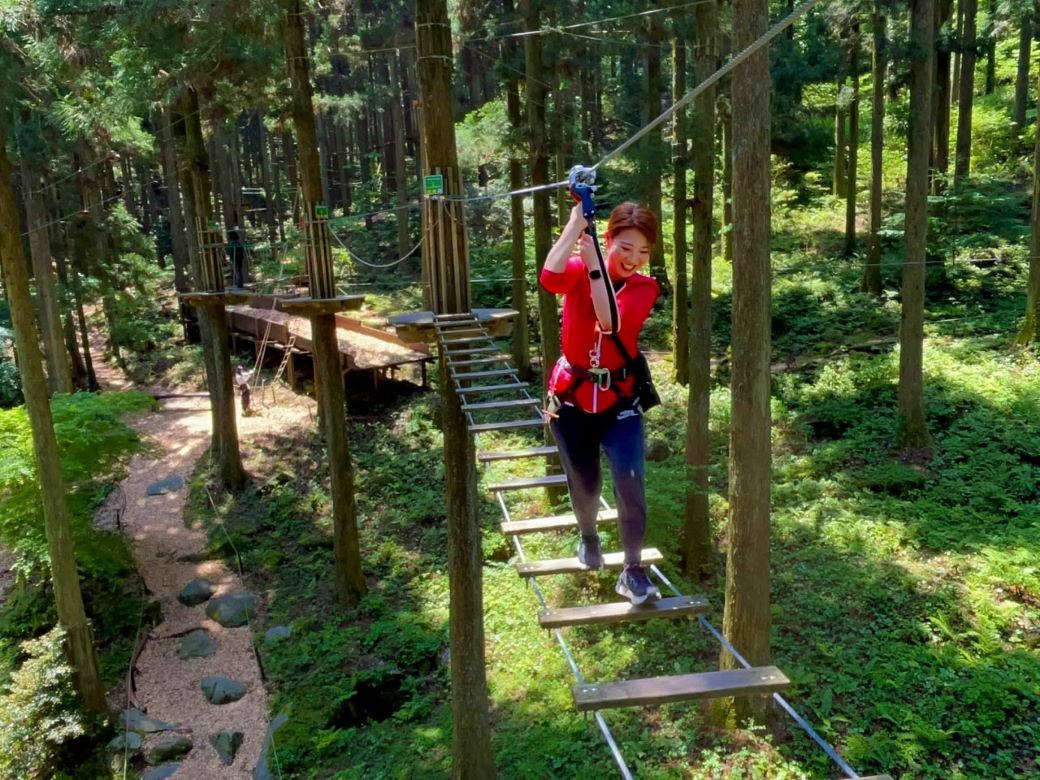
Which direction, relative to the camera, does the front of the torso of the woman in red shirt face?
toward the camera

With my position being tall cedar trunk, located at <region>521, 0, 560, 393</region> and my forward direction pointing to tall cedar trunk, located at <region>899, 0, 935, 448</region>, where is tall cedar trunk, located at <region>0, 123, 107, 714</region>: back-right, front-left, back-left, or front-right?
back-right

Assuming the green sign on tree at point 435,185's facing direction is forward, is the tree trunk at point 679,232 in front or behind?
behind

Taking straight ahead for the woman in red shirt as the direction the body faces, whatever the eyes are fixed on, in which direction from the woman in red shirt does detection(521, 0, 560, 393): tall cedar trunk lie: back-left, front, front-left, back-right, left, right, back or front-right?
back

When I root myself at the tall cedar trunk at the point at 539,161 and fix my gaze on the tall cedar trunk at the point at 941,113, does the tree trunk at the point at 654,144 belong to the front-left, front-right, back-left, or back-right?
front-left

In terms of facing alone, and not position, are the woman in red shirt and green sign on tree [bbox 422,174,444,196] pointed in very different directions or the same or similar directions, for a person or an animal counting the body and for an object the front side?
same or similar directions

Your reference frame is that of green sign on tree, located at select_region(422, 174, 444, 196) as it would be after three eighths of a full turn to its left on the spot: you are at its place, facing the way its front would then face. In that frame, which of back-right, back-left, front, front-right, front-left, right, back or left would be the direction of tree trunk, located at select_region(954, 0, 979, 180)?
front

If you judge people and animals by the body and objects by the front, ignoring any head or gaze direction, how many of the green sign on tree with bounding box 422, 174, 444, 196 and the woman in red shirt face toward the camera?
2

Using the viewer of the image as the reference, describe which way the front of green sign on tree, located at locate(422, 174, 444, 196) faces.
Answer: facing the viewer

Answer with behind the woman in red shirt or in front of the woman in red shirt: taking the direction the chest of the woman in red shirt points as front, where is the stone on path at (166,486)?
behind

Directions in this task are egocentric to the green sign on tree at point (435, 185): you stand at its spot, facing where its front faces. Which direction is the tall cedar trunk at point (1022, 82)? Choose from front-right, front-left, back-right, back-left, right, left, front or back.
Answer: back-left

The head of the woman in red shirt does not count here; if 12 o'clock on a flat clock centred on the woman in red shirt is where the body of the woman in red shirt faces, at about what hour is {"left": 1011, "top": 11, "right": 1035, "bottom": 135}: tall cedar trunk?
The tall cedar trunk is roughly at 7 o'clock from the woman in red shirt.

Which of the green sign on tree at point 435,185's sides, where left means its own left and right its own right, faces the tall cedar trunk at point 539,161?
back
